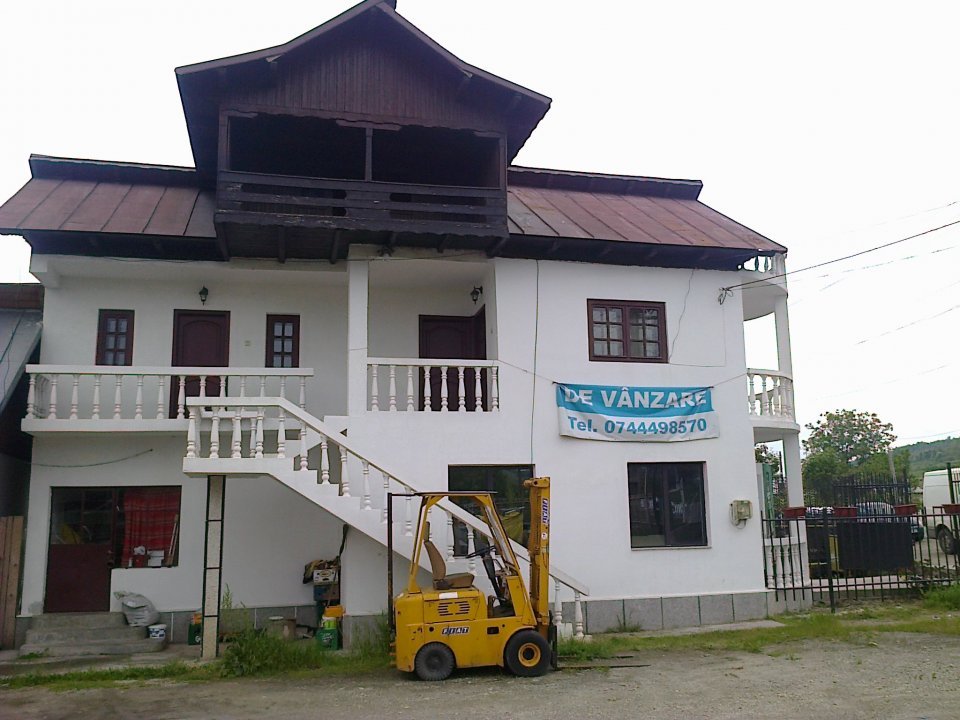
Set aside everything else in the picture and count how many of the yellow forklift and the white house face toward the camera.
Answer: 1

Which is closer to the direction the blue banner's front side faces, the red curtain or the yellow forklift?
the yellow forklift

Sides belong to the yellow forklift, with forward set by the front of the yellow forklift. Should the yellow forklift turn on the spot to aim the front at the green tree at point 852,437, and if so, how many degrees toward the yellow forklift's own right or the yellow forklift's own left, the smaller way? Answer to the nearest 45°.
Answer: approximately 45° to the yellow forklift's own left

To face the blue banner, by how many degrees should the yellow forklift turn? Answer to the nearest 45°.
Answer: approximately 45° to its left

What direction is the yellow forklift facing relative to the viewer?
to the viewer's right

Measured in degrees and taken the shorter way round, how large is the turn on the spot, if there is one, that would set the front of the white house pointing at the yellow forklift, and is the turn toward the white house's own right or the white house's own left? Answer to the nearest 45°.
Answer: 0° — it already faces it

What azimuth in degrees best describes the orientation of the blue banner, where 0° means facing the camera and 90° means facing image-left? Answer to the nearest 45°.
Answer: approximately 0°

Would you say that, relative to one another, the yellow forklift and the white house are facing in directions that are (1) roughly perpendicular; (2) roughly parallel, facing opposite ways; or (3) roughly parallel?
roughly perpendicular

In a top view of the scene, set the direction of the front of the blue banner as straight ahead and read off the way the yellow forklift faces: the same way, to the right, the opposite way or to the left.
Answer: to the left

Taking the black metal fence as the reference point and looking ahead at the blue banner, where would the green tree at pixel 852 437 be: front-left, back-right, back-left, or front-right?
back-right

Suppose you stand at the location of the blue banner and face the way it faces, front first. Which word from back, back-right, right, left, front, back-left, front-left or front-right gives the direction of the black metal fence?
back-left
